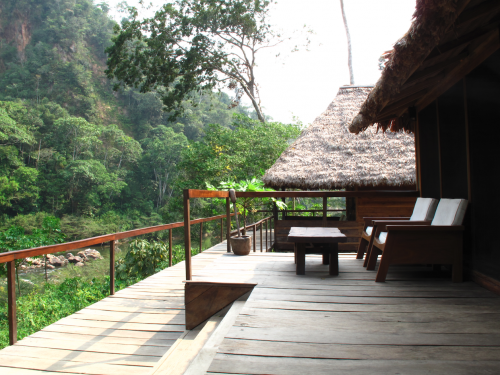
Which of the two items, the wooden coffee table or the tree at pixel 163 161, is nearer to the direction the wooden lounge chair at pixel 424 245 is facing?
the wooden coffee table

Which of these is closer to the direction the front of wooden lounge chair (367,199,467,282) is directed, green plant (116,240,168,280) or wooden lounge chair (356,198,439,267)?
the green plant

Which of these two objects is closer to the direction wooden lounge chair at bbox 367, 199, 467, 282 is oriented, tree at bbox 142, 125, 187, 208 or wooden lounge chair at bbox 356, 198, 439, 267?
the tree

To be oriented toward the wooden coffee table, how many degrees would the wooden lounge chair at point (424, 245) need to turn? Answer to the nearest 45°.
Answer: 0° — it already faces it

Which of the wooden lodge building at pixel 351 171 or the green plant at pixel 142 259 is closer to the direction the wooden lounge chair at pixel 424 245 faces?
the green plant

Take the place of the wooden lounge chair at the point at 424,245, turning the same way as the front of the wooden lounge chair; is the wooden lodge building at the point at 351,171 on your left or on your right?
on your right

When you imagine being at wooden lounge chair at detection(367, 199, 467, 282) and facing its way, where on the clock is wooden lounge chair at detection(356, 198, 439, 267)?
wooden lounge chair at detection(356, 198, 439, 267) is roughly at 3 o'clock from wooden lounge chair at detection(367, 199, 467, 282).

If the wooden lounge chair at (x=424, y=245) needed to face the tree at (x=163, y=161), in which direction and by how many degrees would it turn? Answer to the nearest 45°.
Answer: approximately 45° to its right

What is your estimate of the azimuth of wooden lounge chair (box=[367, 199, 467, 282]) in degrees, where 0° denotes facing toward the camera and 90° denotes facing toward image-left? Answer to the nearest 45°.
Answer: approximately 90°
